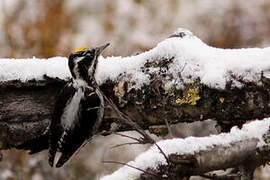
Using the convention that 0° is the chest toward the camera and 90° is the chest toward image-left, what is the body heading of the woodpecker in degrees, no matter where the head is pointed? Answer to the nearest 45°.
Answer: approximately 225°

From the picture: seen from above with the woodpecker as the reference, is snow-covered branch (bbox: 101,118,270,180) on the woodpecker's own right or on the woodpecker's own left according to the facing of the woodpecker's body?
on the woodpecker's own right
